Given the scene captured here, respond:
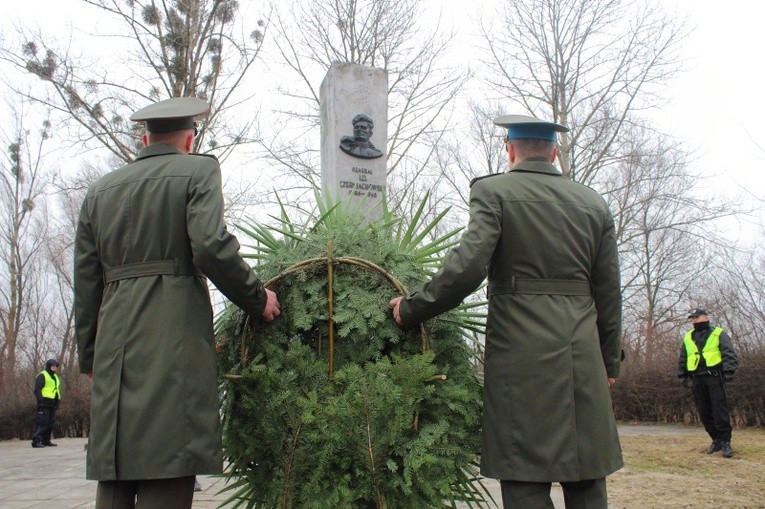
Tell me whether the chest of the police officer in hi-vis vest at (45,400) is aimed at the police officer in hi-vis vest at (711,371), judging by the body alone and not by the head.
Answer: yes

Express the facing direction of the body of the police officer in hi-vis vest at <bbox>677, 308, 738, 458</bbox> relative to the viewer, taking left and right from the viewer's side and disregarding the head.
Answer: facing the viewer and to the left of the viewer

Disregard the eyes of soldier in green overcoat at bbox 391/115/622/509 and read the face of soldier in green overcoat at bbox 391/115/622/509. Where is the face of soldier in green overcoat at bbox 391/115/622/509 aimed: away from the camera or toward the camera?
away from the camera

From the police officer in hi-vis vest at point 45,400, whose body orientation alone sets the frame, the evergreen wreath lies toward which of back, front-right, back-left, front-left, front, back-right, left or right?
front-right

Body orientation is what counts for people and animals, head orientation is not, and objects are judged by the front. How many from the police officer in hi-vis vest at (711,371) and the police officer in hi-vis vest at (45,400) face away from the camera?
0

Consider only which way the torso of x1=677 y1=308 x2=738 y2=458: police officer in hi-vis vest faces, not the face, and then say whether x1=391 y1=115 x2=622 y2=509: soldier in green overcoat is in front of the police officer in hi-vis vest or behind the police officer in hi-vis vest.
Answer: in front

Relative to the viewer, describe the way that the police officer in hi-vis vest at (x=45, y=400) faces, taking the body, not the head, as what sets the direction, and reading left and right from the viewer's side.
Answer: facing the viewer and to the right of the viewer

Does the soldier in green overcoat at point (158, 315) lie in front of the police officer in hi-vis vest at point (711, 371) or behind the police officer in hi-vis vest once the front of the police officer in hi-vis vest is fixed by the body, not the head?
in front

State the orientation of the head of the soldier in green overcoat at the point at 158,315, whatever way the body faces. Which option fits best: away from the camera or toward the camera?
away from the camera
